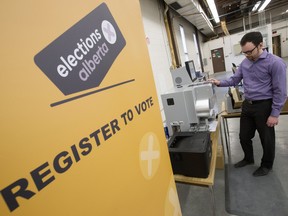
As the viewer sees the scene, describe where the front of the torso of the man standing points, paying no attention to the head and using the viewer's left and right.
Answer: facing the viewer and to the left of the viewer

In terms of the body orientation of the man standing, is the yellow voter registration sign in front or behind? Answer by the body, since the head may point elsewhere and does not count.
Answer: in front

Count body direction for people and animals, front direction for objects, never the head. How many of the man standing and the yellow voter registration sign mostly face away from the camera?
0

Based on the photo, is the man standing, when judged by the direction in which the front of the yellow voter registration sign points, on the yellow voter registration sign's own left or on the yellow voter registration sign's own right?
on the yellow voter registration sign's own left

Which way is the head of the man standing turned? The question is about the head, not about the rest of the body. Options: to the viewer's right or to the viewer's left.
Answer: to the viewer's left
